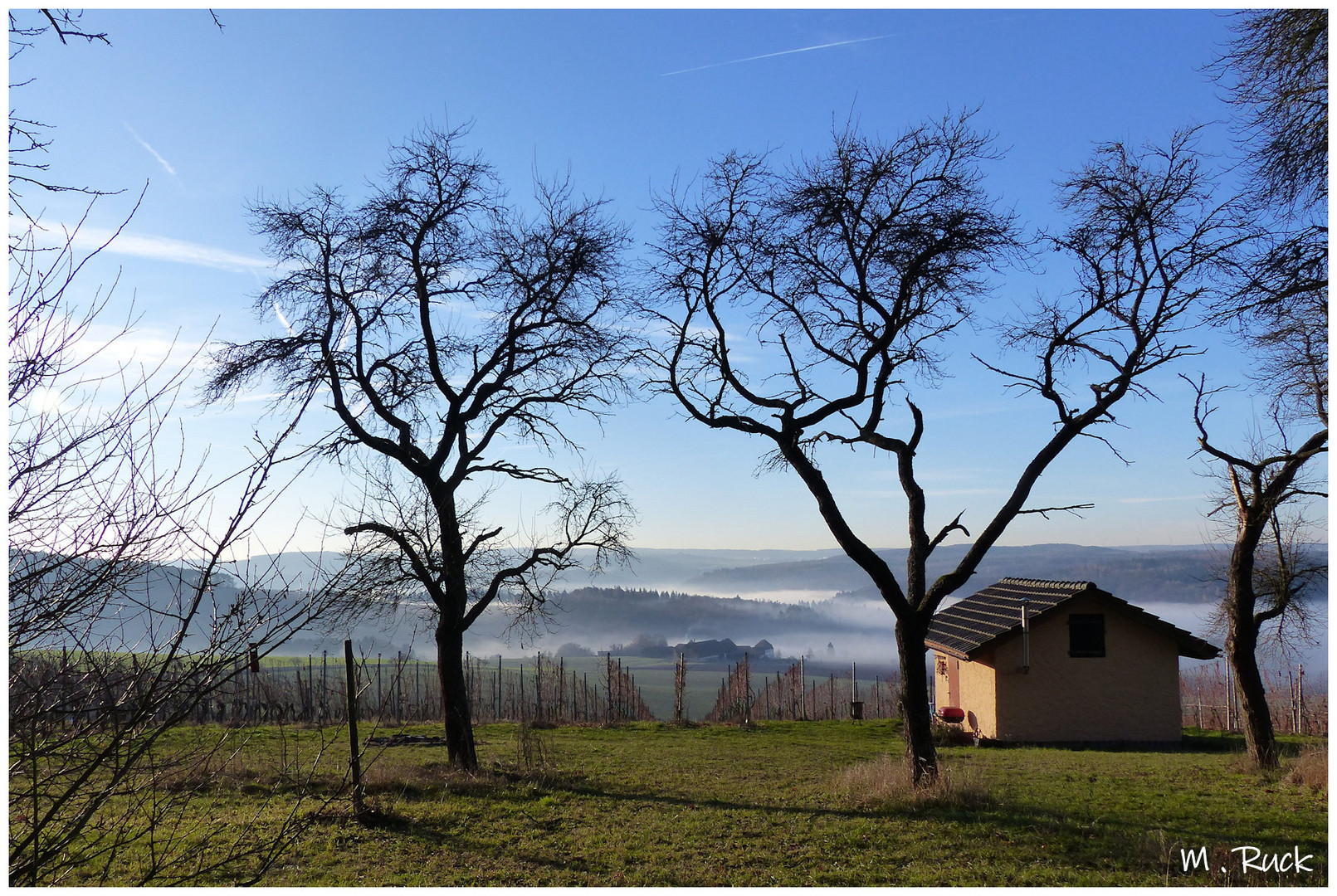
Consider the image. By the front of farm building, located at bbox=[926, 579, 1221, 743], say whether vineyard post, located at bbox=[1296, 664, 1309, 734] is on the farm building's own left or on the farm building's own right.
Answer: on the farm building's own right

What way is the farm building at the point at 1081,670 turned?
to the viewer's left

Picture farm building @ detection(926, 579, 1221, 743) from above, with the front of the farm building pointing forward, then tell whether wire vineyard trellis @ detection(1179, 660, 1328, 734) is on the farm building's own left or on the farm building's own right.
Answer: on the farm building's own right
